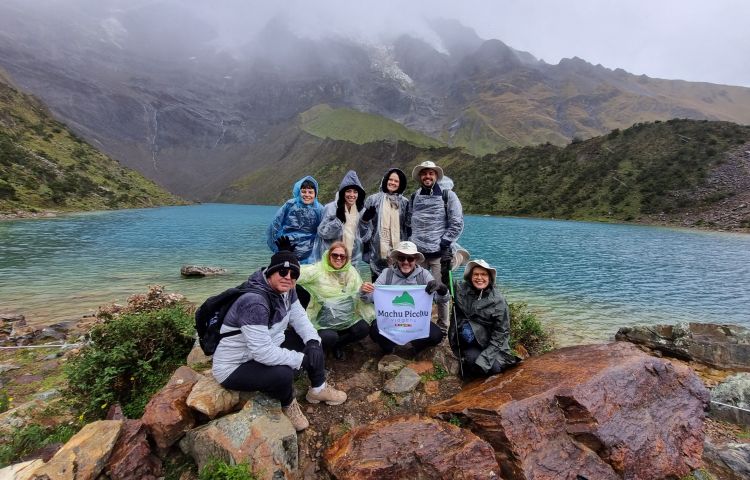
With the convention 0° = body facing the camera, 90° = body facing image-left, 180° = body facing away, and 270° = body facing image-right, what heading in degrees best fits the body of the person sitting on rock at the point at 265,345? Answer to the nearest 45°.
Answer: approximately 315°

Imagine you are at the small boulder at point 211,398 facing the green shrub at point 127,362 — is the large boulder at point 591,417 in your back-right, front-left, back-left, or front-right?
back-right

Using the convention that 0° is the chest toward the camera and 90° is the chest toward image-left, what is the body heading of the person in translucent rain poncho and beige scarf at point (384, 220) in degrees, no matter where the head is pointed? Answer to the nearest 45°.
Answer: approximately 0°

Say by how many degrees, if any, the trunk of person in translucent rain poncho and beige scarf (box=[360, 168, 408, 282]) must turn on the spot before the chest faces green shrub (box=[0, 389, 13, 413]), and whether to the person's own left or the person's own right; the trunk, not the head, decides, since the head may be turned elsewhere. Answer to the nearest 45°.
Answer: approximately 90° to the person's own right

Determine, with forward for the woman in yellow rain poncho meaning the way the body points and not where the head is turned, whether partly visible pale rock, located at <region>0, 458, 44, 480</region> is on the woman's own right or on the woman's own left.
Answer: on the woman's own right

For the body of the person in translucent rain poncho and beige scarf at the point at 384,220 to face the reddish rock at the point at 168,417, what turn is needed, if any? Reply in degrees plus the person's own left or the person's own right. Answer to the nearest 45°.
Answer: approximately 45° to the person's own right

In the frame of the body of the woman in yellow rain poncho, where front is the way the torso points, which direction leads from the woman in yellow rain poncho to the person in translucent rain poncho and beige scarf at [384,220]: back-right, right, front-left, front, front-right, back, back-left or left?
back-left

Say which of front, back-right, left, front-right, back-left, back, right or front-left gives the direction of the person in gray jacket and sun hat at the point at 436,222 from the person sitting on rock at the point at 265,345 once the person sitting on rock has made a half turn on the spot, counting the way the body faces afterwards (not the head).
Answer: right

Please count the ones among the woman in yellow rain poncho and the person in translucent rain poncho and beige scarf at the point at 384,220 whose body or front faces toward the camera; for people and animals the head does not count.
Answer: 2

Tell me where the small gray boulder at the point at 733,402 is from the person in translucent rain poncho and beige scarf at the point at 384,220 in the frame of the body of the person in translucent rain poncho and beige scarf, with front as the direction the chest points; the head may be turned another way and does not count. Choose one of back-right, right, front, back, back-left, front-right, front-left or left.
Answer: left
